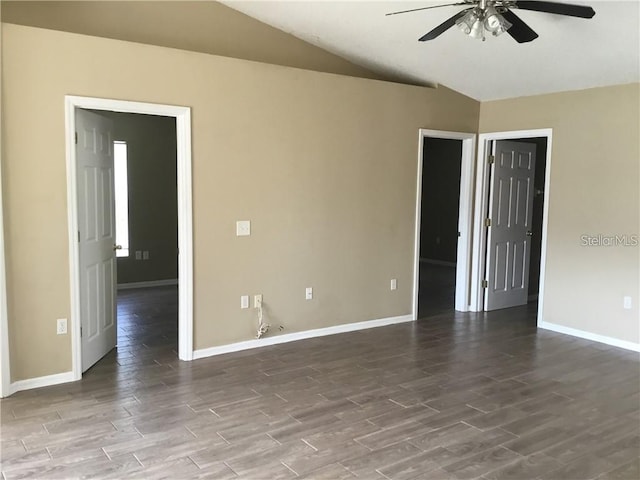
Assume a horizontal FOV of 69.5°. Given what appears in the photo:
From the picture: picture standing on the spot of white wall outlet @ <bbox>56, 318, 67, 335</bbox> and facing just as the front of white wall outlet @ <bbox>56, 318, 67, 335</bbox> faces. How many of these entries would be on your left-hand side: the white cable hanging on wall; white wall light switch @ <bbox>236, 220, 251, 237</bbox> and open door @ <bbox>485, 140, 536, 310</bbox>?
3

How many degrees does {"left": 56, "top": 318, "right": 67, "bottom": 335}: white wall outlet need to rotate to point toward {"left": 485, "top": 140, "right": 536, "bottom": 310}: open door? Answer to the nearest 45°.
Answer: approximately 90° to its left

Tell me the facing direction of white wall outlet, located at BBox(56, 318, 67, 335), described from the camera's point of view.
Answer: facing the viewer

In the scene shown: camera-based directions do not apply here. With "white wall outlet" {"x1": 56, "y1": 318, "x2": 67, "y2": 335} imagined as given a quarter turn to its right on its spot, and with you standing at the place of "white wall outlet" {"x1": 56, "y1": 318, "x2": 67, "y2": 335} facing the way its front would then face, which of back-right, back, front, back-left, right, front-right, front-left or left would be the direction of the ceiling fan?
back-left

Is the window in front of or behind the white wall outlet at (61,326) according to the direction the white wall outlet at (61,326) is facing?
behind

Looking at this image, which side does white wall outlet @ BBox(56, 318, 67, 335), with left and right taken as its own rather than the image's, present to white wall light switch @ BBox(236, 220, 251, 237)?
left
